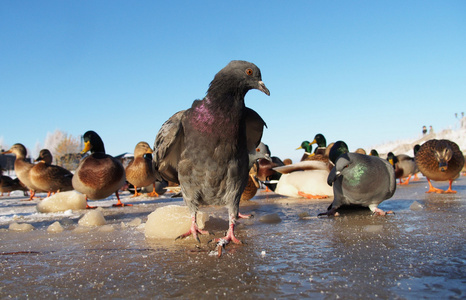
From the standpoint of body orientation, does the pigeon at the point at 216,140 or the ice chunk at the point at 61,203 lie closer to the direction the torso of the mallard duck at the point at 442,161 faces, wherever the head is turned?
the pigeon

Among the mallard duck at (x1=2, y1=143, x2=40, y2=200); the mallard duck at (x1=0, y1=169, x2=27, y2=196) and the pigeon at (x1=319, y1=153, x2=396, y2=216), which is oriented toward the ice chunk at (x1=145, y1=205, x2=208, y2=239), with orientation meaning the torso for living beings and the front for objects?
the pigeon

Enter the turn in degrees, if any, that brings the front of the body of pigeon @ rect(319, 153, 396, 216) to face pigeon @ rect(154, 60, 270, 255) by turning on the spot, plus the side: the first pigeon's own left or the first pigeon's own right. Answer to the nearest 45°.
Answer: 0° — it already faces it

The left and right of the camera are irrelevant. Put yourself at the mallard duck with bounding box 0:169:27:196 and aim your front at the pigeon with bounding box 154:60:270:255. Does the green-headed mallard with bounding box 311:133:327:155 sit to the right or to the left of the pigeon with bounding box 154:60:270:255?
left

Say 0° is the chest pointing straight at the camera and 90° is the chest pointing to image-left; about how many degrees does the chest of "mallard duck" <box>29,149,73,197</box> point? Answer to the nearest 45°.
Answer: approximately 45°

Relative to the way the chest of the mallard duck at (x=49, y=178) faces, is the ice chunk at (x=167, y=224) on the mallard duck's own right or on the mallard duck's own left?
on the mallard duck's own left

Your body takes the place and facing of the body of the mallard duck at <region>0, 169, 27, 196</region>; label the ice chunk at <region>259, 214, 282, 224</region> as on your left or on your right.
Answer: on your left

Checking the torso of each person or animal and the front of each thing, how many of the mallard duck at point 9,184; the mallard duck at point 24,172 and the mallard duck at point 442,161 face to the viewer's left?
2

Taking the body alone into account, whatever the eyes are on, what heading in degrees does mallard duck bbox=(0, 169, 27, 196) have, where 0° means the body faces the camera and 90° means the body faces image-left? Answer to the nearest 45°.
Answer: approximately 90°

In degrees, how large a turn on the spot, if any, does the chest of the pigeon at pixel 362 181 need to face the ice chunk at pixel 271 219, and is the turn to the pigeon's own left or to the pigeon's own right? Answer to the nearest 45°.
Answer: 0° — it already faces it

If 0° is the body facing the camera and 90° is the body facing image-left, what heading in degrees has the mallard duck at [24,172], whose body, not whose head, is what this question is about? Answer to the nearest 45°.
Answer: approximately 90°
